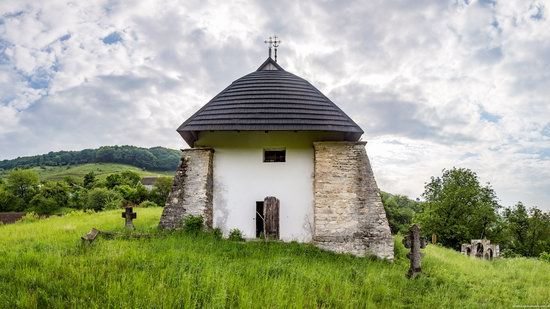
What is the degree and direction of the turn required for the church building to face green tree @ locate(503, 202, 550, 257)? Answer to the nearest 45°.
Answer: approximately 135° to its left

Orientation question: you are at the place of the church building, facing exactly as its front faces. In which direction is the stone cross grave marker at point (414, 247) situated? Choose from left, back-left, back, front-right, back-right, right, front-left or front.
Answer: front-left

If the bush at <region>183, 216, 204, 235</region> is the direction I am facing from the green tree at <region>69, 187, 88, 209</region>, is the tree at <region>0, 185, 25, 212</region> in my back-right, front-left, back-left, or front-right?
back-right

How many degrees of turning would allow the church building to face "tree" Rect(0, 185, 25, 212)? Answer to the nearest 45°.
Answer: approximately 135° to its right

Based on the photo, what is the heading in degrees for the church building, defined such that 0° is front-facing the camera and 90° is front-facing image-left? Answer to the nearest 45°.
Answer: approximately 0°

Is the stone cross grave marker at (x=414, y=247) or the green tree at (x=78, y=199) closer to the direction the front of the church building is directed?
the stone cross grave marker

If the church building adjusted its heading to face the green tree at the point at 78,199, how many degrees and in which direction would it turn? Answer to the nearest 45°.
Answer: approximately 135° to its right

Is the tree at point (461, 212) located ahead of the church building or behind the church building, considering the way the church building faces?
behind
